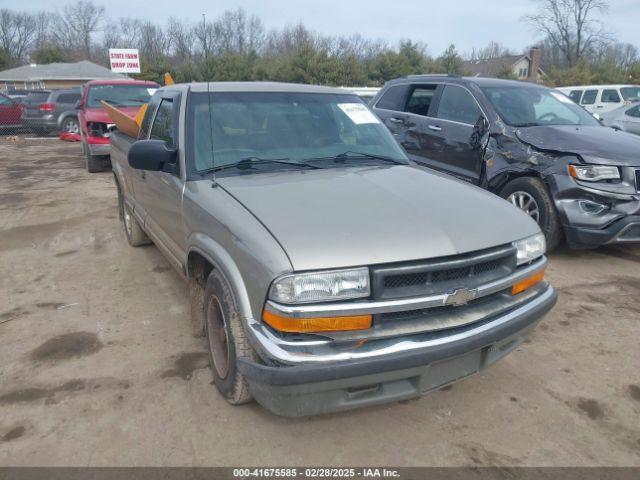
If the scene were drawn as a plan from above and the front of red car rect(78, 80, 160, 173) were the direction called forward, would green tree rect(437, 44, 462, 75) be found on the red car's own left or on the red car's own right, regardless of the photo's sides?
on the red car's own left

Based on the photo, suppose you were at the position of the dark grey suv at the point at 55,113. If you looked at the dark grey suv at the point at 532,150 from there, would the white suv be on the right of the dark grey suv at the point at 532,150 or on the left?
left

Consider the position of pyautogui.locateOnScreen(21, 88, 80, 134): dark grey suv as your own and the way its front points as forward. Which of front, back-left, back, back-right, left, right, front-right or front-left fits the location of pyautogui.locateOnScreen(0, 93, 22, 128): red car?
left

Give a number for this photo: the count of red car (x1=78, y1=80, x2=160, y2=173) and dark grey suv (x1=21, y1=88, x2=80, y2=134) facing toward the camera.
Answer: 1

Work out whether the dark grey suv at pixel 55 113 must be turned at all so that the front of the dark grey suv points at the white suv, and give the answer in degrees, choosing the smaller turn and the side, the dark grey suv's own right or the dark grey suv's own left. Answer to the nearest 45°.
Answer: approximately 90° to the dark grey suv's own right

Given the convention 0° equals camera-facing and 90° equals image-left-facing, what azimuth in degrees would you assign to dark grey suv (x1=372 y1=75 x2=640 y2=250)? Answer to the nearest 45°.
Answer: approximately 315°

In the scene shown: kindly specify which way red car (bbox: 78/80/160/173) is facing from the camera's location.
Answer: facing the viewer

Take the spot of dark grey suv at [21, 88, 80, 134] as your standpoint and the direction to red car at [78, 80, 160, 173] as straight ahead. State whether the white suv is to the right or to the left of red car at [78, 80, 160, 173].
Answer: left

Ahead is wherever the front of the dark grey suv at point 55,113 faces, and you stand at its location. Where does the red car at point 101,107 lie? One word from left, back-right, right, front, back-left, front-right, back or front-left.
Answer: back-right

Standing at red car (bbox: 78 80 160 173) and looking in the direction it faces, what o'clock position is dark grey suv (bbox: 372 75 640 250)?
The dark grey suv is roughly at 11 o'clock from the red car.

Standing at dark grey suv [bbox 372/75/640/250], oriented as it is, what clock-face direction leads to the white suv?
The white suv is roughly at 8 o'clock from the dark grey suv.
